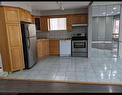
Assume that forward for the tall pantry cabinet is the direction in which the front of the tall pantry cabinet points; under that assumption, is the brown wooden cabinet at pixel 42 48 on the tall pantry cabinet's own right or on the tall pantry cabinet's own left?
on the tall pantry cabinet's own left

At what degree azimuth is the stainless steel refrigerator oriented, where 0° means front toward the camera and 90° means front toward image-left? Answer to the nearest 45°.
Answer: approximately 315°

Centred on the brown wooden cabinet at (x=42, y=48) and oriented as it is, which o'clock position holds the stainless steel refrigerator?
The stainless steel refrigerator is roughly at 2 o'clock from the brown wooden cabinet.

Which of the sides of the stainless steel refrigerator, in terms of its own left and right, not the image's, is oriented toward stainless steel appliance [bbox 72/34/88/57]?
front

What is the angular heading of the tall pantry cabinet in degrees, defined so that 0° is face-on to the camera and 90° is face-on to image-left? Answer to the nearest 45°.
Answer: approximately 315°

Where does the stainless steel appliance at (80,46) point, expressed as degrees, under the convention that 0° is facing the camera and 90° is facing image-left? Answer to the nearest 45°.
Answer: approximately 0°

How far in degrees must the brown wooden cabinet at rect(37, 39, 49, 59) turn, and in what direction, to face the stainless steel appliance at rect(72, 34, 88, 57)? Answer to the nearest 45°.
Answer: approximately 45° to its left

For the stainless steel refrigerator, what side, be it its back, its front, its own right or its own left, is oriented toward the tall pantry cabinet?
right

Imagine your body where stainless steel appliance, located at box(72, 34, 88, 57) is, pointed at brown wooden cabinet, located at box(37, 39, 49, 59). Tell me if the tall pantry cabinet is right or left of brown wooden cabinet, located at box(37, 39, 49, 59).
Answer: left

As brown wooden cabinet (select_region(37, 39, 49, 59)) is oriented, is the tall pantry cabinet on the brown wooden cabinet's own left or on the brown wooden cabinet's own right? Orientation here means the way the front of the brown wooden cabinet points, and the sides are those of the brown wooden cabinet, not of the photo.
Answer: on the brown wooden cabinet's own right

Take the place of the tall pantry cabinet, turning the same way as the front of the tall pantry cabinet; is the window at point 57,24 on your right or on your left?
on your left
